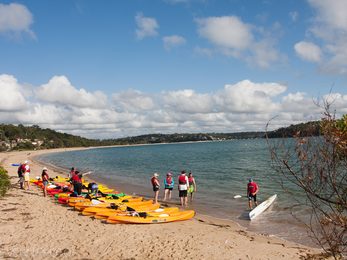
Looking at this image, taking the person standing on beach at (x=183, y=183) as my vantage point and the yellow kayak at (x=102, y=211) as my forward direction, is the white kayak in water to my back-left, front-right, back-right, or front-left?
back-left

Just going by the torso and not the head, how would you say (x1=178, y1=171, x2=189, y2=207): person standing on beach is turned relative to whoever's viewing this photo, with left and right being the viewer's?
facing away from the viewer

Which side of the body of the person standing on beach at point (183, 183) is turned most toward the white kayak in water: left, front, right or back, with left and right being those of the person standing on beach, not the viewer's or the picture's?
right

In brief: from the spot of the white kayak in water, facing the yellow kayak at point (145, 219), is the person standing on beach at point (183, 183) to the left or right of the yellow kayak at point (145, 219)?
right

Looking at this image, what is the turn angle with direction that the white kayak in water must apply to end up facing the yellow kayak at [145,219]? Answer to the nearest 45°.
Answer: approximately 180°

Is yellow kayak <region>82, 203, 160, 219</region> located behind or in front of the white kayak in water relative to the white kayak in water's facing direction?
behind
